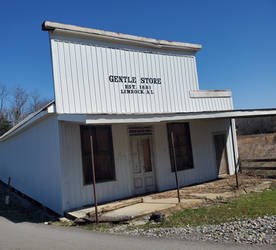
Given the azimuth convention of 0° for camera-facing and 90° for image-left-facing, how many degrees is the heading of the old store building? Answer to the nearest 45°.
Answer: approximately 315°
